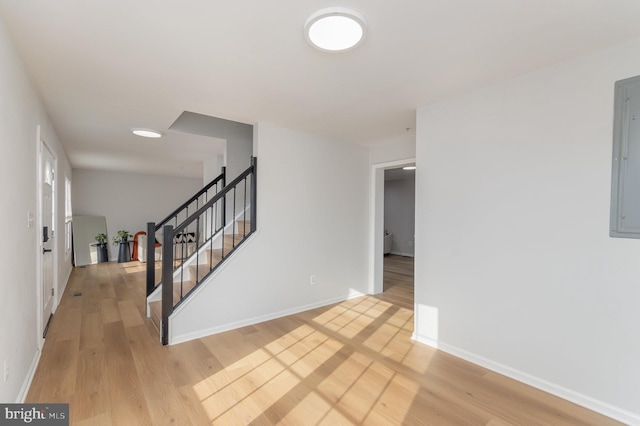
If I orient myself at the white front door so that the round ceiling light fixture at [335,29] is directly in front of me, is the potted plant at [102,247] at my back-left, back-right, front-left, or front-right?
back-left

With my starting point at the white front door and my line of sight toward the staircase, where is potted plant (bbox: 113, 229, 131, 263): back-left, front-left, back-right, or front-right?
back-left

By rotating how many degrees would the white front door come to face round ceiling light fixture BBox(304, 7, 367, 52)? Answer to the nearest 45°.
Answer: approximately 90° to its right

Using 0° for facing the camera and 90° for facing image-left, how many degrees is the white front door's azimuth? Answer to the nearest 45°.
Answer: approximately 270°

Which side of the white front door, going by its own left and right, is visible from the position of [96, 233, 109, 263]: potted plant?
left

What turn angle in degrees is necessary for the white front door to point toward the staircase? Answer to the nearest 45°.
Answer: approximately 45° to its right

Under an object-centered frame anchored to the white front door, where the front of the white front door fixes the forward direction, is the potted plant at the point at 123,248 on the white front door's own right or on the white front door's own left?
on the white front door's own left
